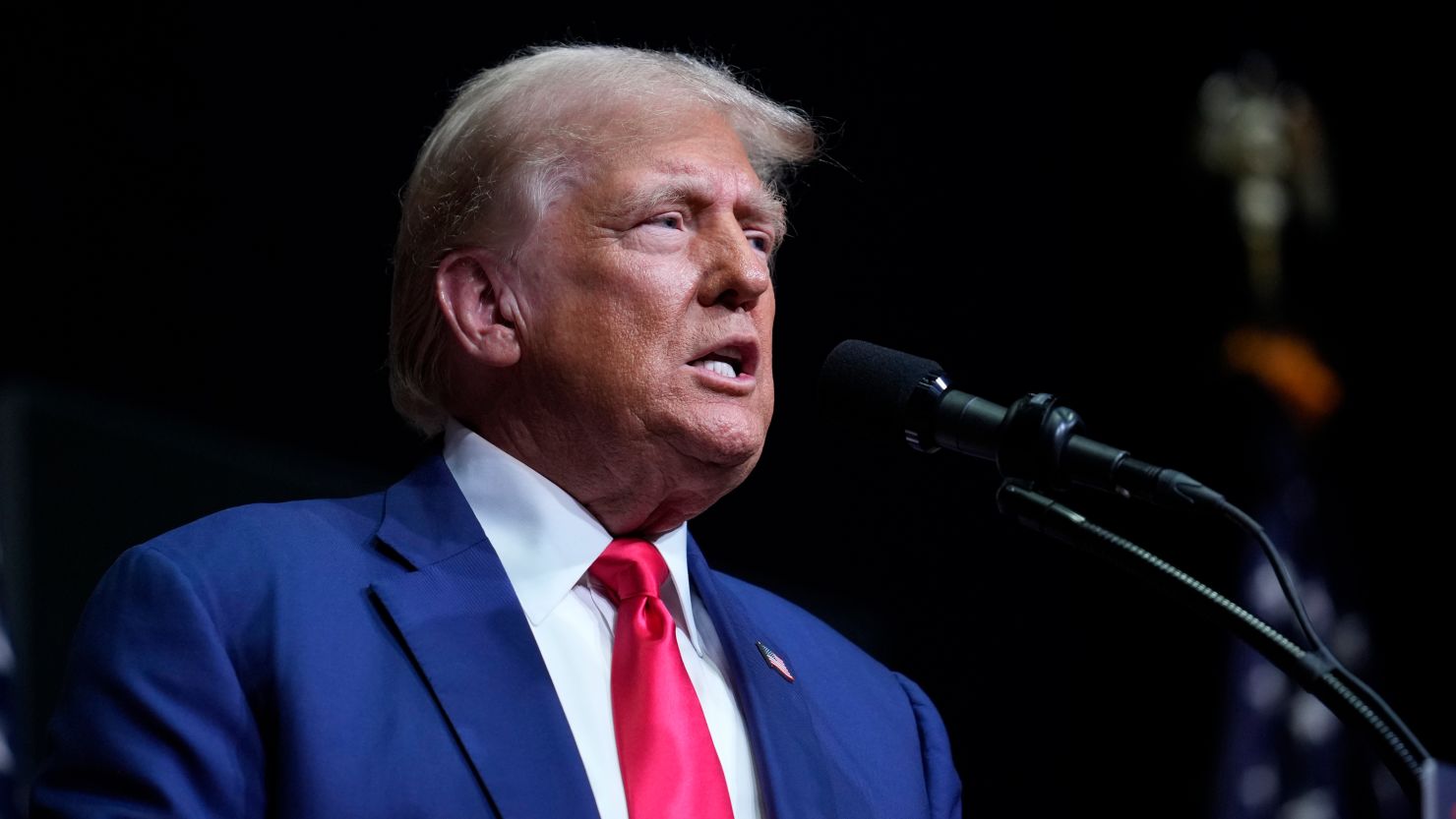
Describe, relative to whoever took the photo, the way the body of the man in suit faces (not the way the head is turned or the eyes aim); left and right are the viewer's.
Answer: facing the viewer and to the right of the viewer

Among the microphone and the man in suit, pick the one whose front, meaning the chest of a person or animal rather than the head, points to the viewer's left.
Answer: the microphone

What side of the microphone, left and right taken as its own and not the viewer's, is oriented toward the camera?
left

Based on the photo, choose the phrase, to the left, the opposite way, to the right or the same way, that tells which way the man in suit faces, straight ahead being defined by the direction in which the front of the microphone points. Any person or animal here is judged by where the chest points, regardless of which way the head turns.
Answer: the opposite way

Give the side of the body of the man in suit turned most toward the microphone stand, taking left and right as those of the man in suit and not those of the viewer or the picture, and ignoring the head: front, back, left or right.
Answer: front

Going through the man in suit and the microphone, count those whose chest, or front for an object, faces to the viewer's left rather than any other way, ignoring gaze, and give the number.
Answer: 1
